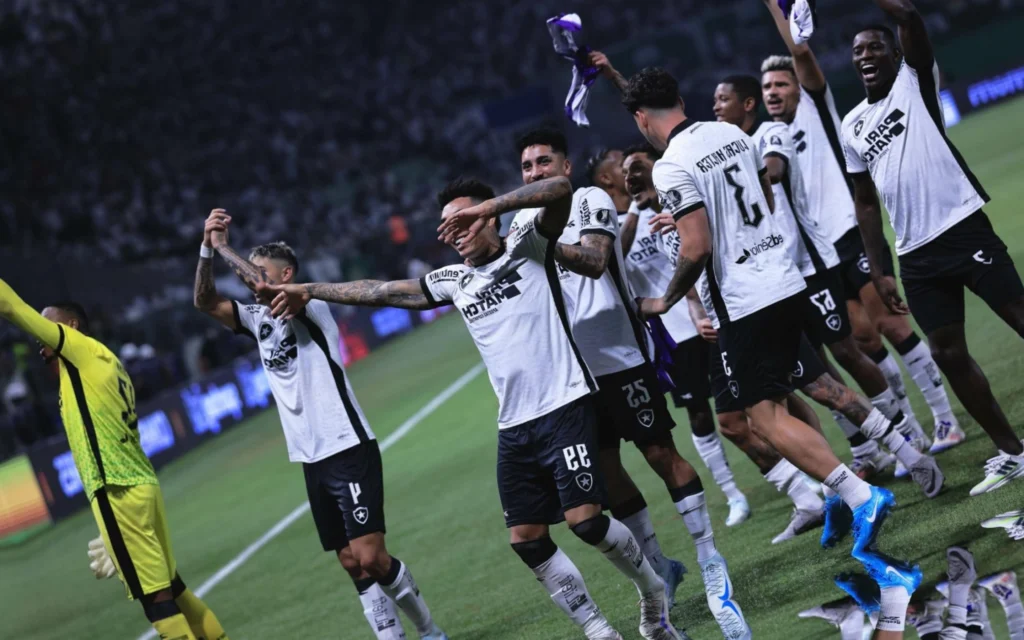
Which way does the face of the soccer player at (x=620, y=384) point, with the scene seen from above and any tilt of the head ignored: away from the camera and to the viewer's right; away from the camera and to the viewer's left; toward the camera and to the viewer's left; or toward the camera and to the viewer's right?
toward the camera and to the viewer's left

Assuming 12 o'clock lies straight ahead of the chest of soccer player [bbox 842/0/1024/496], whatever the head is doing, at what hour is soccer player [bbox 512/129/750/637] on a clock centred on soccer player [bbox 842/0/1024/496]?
soccer player [bbox 512/129/750/637] is roughly at 1 o'clock from soccer player [bbox 842/0/1024/496].

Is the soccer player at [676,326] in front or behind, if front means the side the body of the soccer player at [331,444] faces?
behind

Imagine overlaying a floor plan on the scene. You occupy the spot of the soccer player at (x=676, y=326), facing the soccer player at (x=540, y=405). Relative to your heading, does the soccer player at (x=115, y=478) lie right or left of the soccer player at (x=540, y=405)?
right

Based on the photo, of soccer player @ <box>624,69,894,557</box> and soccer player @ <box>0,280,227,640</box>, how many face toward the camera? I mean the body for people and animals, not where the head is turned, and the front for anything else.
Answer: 0

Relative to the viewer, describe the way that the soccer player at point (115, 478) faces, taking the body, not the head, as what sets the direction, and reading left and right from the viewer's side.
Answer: facing away from the viewer and to the left of the viewer

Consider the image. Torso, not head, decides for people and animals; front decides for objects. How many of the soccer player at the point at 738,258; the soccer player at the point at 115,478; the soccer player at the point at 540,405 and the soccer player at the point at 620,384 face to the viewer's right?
0

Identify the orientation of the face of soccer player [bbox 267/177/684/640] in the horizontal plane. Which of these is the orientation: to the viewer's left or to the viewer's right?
to the viewer's left

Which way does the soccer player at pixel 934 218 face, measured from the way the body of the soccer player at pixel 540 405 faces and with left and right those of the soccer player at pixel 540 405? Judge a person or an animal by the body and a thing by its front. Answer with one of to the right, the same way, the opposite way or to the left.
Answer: the same way

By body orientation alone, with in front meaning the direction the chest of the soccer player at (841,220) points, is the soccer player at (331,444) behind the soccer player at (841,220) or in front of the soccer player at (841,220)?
in front

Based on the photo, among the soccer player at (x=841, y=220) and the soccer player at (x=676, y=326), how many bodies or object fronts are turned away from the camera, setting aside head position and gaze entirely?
0

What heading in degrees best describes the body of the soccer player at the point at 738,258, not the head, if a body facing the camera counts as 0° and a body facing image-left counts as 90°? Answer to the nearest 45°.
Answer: approximately 135°

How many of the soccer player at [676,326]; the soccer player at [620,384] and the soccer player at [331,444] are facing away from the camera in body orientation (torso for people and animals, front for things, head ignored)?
0

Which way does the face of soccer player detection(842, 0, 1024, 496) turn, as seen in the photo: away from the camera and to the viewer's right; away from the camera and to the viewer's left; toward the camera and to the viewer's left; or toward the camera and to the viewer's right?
toward the camera and to the viewer's left

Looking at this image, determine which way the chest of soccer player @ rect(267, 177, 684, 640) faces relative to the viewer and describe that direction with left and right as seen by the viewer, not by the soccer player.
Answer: facing the viewer and to the left of the viewer

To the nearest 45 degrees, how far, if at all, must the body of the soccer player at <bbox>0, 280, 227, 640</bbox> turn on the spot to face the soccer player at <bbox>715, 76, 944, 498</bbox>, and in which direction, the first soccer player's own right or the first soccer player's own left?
approximately 135° to the first soccer player's own right

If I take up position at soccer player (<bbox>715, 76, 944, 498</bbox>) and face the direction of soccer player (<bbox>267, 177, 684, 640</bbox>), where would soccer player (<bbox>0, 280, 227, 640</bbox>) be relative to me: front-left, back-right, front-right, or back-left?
front-right

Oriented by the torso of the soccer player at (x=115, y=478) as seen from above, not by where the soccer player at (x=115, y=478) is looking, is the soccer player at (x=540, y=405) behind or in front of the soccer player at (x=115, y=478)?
behind
